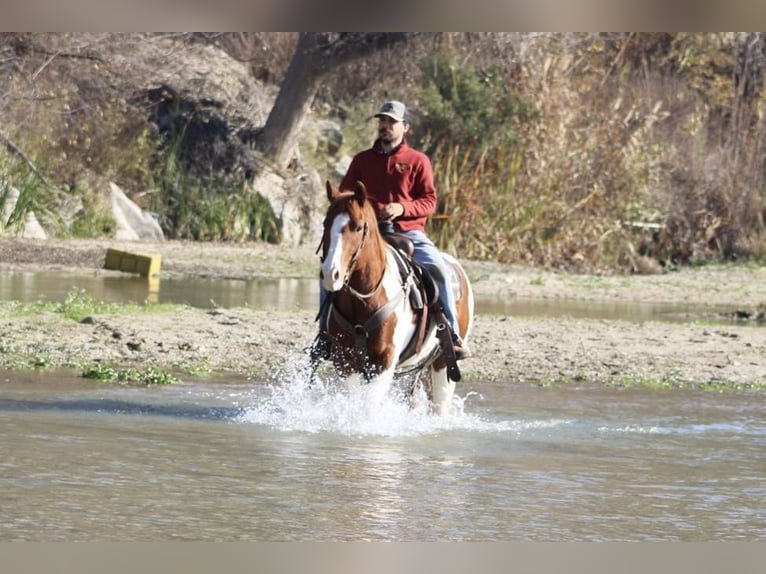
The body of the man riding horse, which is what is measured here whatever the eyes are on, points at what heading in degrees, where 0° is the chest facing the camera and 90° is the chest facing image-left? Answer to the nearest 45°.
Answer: approximately 45°

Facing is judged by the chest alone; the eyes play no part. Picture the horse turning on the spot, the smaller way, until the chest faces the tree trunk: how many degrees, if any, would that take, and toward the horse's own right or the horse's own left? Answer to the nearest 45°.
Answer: approximately 135° to the horse's own right

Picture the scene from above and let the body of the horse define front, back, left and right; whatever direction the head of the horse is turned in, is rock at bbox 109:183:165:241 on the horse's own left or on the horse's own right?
on the horse's own right

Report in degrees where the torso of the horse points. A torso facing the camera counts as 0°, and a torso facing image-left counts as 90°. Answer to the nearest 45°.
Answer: approximately 45°
